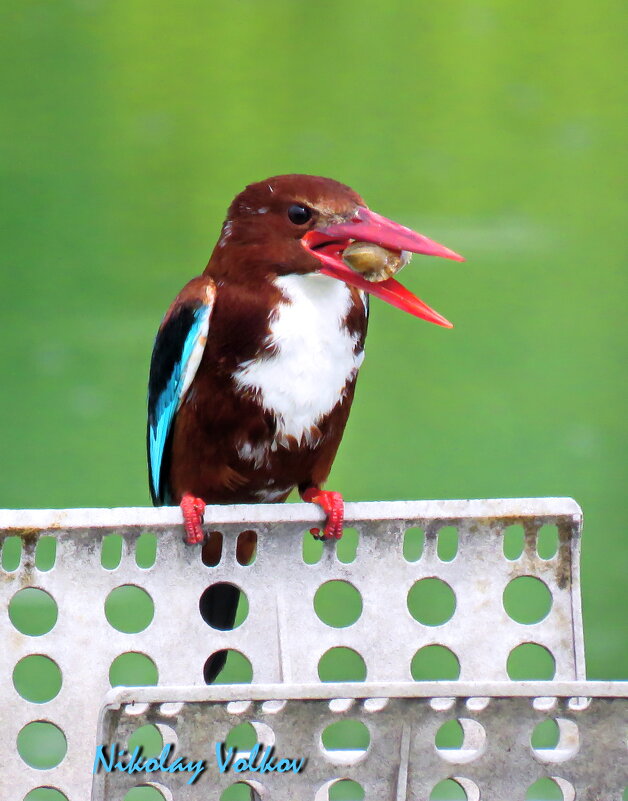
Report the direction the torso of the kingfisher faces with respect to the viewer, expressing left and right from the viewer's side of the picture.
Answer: facing the viewer and to the right of the viewer
